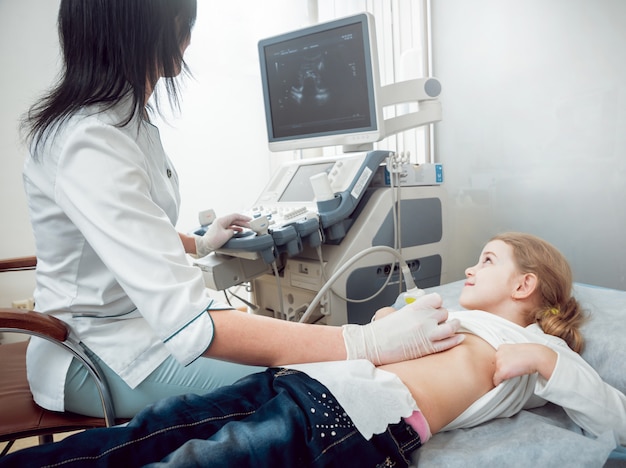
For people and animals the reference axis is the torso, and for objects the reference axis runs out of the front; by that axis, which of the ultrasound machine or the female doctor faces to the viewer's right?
the female doctor

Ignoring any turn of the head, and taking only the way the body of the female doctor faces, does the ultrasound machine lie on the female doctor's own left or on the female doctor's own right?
on the female doctor's own left

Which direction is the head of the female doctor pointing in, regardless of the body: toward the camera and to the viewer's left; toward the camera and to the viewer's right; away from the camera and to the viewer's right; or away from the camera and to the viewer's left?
away from the camera and to the viewer's right

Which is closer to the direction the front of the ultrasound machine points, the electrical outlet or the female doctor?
the female doctor

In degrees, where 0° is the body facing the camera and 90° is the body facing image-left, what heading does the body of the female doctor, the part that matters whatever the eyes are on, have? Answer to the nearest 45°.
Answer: approximately 270°

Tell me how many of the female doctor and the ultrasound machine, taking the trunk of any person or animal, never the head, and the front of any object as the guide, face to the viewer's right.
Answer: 1

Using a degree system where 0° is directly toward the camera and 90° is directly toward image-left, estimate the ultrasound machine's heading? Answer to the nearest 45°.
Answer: approximately 45°

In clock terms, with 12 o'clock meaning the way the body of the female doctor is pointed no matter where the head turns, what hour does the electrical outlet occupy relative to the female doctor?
The electrical outlet is roughly at 8 o'clock from the female doctor.
